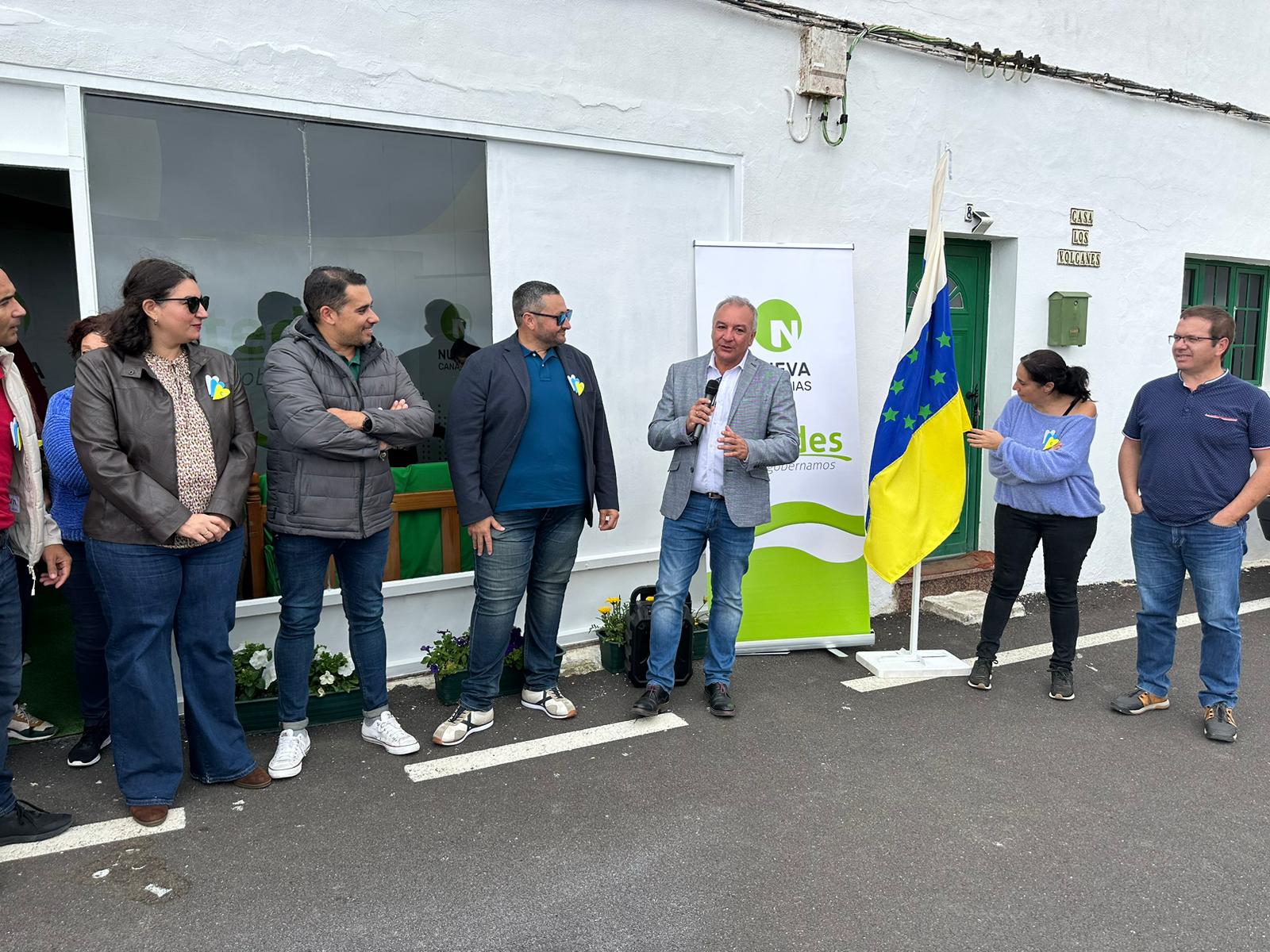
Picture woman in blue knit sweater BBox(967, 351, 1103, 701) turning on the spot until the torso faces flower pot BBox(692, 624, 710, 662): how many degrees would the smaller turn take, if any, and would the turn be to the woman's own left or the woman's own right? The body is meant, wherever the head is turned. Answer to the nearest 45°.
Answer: approximately 45° to the woman's own right

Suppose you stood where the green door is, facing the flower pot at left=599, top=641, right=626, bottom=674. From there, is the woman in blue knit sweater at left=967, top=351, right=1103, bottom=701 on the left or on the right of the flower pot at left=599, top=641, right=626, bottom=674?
left

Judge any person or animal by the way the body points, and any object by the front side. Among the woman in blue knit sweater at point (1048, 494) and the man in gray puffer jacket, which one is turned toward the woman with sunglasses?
the woman in blue knit sweater

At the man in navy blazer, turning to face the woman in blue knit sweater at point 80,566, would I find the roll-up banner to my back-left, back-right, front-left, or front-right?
back-right

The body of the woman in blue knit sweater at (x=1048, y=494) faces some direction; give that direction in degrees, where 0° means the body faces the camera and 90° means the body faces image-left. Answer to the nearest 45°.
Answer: approximately 45°

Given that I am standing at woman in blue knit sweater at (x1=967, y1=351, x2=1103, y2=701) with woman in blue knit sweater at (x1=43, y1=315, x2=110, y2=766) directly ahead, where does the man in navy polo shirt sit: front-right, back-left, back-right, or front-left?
back-left

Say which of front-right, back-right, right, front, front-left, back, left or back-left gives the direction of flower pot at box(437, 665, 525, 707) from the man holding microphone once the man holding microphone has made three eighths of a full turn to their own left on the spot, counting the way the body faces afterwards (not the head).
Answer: back-left

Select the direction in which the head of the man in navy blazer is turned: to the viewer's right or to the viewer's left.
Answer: to the viewer's right

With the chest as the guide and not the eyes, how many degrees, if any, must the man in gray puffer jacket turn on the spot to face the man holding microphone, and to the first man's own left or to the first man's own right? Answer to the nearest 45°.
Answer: approximately 45° to the first man's own left

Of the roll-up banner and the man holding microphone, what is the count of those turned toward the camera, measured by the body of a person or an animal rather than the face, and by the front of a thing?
2

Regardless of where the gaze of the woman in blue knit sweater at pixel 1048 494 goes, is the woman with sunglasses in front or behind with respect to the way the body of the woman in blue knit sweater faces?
in front
